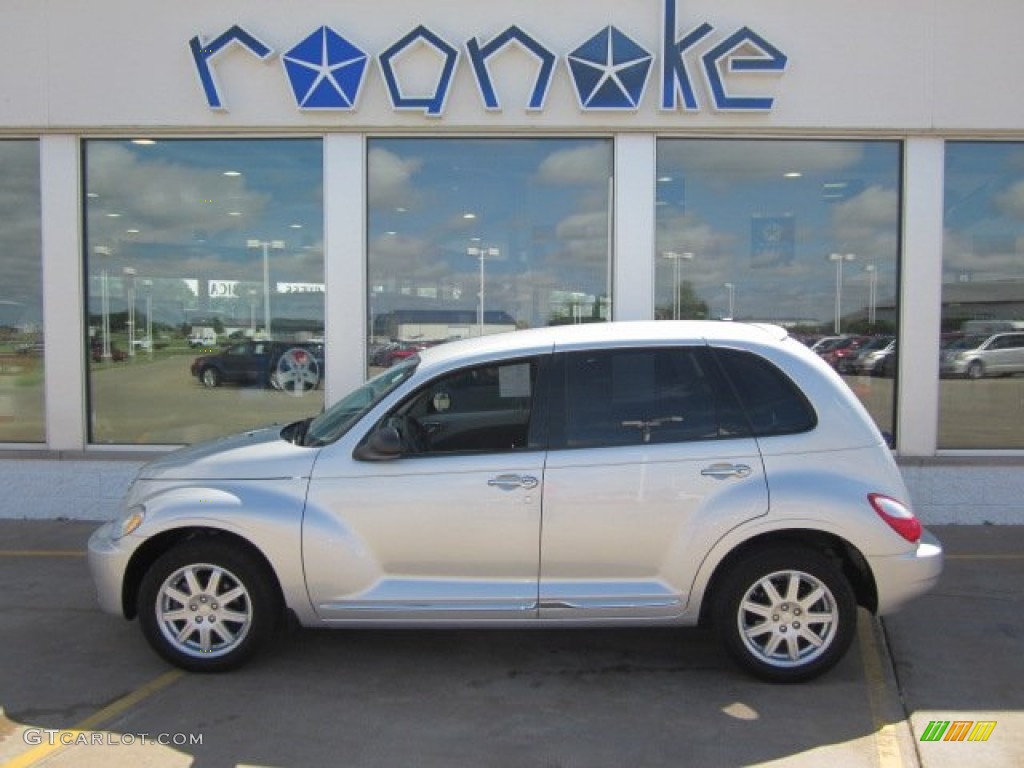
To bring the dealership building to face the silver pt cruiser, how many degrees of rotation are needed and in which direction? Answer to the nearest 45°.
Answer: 0° — it already faces it

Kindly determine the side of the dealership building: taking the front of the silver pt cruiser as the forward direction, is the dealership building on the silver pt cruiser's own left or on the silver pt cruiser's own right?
on the silver pt cruiser's own right

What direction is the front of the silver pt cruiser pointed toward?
to the viewer's left

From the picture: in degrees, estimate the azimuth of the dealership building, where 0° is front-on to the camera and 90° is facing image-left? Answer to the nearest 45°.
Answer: approximately 0°

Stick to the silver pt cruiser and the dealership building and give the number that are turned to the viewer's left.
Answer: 1

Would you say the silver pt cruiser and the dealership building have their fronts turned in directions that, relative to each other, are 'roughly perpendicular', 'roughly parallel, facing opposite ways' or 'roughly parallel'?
roughly perpendicular
